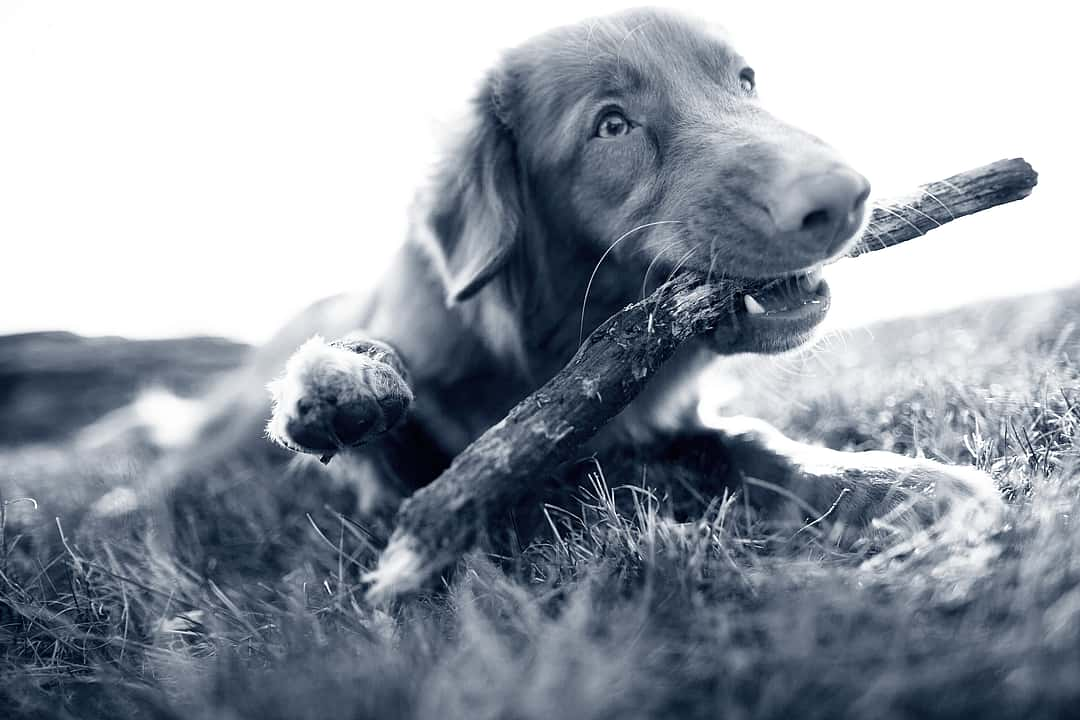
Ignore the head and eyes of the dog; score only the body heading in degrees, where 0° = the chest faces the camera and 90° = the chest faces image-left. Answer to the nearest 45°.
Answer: approximately 315°
